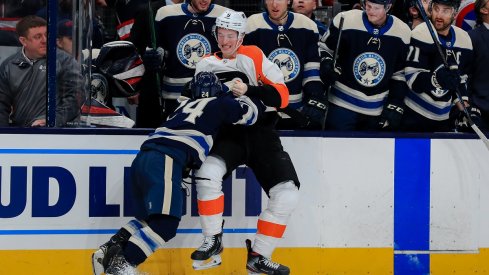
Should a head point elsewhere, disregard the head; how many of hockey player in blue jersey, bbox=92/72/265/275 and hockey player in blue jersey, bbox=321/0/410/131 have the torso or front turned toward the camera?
1

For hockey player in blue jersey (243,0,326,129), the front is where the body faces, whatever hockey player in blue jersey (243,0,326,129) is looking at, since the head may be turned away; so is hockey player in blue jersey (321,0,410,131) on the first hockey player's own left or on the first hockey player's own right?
on the first hockey player's own left

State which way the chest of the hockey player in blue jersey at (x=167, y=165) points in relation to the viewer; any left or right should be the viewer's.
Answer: facing away from the viewer and to the right of the viewer

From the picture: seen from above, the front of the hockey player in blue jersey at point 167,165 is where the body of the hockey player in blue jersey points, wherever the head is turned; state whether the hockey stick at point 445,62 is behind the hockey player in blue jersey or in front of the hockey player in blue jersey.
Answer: in front

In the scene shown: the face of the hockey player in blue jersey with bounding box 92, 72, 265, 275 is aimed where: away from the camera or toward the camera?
away from the camera

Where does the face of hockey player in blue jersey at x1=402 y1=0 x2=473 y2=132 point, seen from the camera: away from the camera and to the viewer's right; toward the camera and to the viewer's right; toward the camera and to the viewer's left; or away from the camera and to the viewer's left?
toward the camera and to the viewer's left

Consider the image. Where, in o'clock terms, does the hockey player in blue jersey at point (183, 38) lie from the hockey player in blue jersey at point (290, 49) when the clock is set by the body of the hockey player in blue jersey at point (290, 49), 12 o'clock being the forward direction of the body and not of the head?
the hockey player in blue jersey at point (183, 38) is roughly at 3 o'clock from the hockey player in blue jersey at point (290, 49).

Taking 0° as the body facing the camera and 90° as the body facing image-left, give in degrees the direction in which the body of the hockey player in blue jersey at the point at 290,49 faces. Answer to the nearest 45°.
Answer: approximately 0°

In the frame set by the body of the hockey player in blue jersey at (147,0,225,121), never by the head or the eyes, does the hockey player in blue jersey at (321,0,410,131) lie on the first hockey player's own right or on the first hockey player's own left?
on the first hockey player's own left

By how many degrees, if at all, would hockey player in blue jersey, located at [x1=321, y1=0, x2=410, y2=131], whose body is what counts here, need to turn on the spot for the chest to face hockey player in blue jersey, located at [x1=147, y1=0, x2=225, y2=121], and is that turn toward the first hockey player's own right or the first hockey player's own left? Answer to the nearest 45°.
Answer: approximately 90° to the first hockey player's own right
